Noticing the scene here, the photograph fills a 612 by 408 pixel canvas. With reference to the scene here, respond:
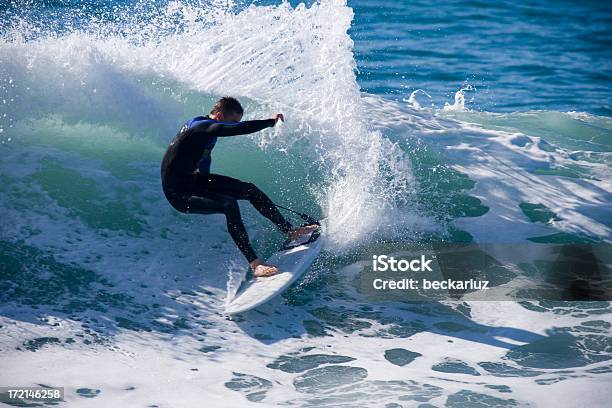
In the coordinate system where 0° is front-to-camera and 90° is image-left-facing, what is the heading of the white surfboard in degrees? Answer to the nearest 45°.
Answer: approximately 45°
